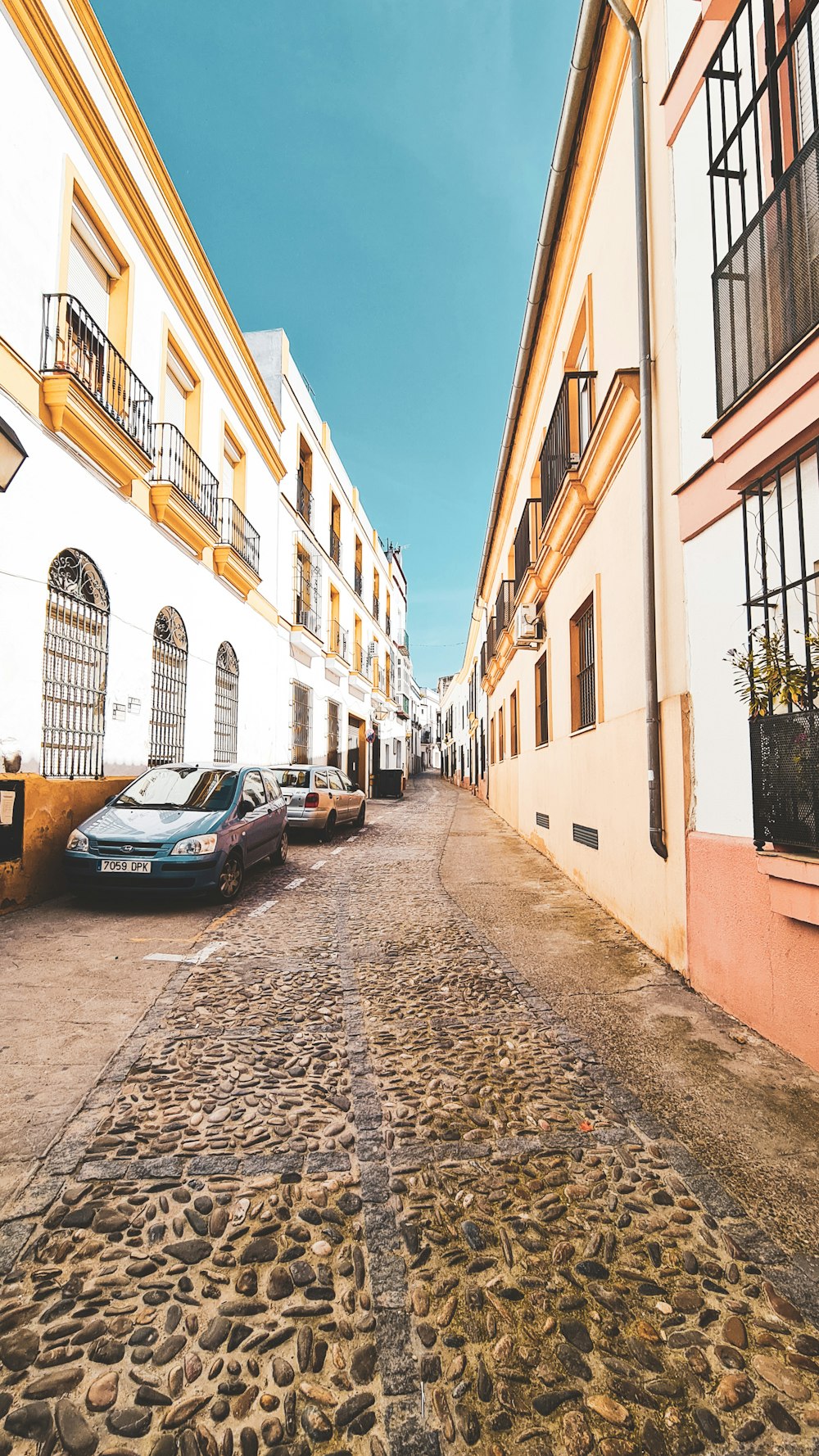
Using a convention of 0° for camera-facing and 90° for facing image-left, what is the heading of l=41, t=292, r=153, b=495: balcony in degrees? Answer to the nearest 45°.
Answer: approximately 315°

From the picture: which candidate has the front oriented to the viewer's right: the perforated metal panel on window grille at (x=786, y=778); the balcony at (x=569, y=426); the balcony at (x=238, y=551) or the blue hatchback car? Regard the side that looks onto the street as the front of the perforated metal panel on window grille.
the balcony at (x=238, y=551)

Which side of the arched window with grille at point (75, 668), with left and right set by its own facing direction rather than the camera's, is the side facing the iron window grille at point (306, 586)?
left

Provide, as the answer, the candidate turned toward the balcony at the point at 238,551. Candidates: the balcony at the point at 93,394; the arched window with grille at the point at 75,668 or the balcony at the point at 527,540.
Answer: the balcony at the point at 527,540

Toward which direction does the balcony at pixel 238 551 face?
to the viewer's right

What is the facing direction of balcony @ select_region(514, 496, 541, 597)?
to the viewer's left

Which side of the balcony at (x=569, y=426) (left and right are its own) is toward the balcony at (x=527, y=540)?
right

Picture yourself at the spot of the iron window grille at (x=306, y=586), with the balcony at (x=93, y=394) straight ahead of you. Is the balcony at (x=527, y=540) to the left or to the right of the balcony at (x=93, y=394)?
left

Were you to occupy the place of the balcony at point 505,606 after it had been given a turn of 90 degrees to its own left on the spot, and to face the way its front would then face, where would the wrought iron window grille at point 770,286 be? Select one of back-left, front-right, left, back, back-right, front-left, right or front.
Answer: front

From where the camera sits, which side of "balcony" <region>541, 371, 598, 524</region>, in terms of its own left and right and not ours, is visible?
left

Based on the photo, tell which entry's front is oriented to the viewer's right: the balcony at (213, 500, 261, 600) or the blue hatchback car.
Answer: the balcony

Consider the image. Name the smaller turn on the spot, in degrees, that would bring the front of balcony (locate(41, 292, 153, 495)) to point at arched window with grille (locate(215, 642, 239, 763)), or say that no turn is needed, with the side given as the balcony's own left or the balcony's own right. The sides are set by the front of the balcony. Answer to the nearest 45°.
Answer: approximately 90° to the balcony's own left

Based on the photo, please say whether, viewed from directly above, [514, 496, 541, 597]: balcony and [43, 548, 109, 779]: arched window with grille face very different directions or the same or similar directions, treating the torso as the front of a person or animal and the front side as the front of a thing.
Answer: very different directions

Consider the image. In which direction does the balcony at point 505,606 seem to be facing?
to the viewer's left

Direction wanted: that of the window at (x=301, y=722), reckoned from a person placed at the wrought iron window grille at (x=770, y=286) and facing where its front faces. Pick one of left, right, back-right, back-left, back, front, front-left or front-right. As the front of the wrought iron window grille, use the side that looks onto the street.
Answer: right
